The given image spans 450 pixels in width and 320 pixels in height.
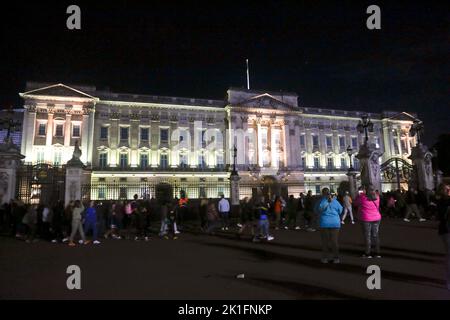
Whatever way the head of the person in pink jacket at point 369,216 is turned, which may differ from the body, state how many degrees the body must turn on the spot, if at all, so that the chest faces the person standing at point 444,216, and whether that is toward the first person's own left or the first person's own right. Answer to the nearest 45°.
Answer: approximately 135° to the first person's own right

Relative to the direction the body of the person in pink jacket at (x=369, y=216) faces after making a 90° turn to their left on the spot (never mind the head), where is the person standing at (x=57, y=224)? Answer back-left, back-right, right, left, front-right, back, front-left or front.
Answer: front

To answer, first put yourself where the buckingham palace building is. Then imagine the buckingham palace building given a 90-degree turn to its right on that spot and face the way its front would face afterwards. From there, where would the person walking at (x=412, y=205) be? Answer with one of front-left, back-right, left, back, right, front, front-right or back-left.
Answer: left

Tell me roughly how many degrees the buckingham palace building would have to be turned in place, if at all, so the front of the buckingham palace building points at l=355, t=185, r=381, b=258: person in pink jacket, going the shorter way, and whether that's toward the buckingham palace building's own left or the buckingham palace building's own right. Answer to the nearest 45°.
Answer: approximately 45° to the buckingham palace building's own right

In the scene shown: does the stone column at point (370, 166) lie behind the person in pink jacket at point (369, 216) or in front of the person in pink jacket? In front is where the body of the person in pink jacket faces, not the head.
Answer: in front

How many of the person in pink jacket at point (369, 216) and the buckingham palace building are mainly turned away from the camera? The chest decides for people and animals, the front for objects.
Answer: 1

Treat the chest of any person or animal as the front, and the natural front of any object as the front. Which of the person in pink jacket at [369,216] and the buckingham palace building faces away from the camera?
the person in pink jacket

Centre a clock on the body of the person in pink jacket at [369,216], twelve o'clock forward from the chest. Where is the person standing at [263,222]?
The person standing is roughly at 10 o'clock from the person in pink jacket.

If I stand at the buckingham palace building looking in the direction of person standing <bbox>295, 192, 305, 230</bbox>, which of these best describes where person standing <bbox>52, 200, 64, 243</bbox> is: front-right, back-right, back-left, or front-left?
front-right

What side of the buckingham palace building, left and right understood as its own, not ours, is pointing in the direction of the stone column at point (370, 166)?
front

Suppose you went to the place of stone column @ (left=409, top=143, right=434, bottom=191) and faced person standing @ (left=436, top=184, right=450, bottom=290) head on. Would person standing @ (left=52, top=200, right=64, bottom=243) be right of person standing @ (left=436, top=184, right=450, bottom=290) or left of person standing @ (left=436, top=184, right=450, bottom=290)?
right

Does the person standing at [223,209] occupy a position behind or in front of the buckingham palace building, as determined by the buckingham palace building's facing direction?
in front

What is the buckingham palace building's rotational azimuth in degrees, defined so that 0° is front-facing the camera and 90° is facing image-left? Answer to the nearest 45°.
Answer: approximately 315°

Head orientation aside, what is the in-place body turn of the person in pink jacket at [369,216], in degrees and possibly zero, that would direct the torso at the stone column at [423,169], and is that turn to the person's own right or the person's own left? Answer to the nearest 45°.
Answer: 0° — they already face it

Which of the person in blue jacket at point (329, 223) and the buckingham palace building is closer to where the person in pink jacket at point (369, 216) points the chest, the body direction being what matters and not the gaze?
the buckingham palace building

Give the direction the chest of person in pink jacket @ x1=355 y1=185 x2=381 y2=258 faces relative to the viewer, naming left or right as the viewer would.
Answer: facing away from the viewer
